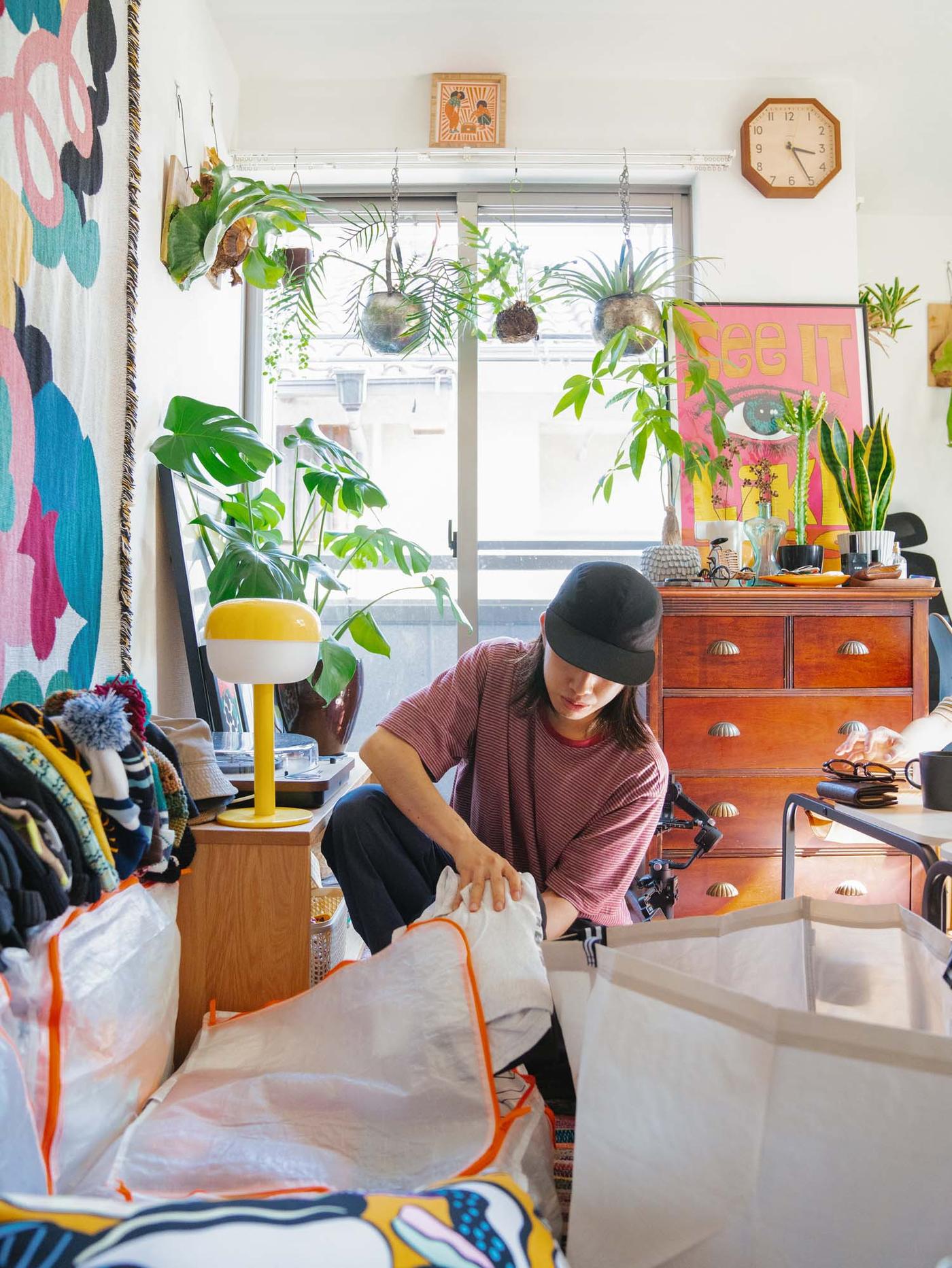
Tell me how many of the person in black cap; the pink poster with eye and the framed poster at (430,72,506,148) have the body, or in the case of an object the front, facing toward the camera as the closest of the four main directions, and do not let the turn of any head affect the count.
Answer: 3
